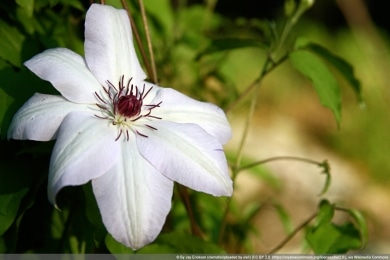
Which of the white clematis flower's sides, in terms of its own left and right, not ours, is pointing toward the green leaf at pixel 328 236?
left

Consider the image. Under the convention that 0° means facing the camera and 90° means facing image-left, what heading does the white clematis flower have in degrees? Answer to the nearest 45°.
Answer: approximately 0°
